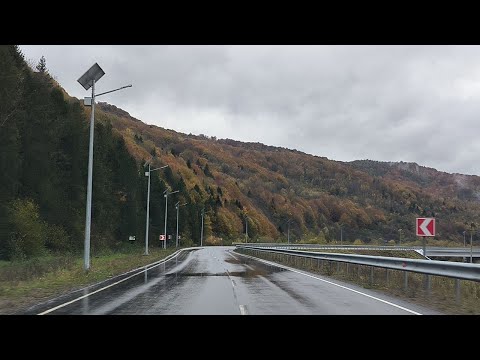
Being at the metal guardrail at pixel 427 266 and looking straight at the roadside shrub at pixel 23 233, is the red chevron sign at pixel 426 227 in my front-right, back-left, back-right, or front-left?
front-right

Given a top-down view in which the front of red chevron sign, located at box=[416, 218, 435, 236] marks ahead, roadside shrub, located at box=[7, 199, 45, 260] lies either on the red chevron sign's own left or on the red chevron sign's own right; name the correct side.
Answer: on the red chevron sign's own right

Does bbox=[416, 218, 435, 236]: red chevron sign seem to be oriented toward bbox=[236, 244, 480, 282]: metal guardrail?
yes

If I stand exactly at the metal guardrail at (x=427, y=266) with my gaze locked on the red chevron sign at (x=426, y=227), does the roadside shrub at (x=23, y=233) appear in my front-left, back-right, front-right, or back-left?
front-left

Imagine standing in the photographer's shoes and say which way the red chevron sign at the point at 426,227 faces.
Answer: facing the viewer

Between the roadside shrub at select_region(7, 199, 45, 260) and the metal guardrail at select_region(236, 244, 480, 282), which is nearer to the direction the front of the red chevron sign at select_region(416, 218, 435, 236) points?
the metal guardrail
